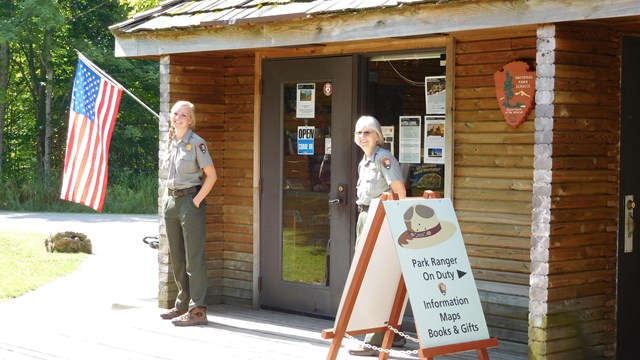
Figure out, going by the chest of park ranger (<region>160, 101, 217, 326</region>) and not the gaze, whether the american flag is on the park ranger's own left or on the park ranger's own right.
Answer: on the park ranger's own right

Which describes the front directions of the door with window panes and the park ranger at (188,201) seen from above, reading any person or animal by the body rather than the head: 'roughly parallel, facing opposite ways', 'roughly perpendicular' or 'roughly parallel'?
roughly parallel

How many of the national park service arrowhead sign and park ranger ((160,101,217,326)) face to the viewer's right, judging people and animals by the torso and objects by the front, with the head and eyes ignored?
0

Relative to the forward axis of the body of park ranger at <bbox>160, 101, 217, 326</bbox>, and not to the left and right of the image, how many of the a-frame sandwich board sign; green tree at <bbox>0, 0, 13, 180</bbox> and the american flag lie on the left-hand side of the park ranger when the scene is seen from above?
1

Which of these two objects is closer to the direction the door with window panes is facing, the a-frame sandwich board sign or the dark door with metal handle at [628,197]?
the a-frame sandwich board sign

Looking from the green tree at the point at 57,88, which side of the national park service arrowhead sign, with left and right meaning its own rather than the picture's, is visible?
right

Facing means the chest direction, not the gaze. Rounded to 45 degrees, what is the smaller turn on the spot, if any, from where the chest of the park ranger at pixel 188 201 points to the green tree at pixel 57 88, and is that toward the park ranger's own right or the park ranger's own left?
approximately 135° to the park ranger's own right

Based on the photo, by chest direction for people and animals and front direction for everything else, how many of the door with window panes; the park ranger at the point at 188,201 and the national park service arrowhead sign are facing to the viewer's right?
0

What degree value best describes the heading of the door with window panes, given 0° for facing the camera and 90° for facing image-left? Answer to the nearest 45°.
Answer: approximately 45°

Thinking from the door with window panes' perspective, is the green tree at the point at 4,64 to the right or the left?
on its right

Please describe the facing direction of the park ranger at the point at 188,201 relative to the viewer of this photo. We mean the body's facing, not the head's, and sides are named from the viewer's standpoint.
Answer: facing the viewer and to the left of the viewer
